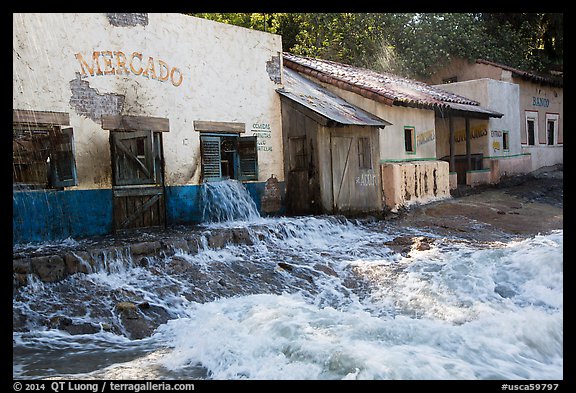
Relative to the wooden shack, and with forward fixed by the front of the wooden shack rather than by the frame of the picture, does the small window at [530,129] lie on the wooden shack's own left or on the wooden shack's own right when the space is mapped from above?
on the wooden shack's own left

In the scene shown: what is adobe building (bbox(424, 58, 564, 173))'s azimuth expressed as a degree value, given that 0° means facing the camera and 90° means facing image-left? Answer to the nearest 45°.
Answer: approximately 315°

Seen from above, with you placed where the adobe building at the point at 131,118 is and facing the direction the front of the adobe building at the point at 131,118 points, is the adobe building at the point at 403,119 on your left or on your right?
on your left

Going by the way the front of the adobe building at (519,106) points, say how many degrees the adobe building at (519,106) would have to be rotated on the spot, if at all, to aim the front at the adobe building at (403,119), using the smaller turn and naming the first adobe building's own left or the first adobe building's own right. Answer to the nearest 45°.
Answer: approximately 45° to the first adobe building's own right

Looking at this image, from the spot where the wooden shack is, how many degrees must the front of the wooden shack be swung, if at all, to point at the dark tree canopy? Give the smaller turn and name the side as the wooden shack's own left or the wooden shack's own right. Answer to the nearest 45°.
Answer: approximately 135° to the wooden shack's own left

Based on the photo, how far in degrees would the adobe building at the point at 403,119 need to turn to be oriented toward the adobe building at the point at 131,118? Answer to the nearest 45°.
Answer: approximately 90° to its right

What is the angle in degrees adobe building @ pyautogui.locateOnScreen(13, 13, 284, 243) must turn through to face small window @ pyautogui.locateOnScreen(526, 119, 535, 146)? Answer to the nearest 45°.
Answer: approximately 90° to its left
